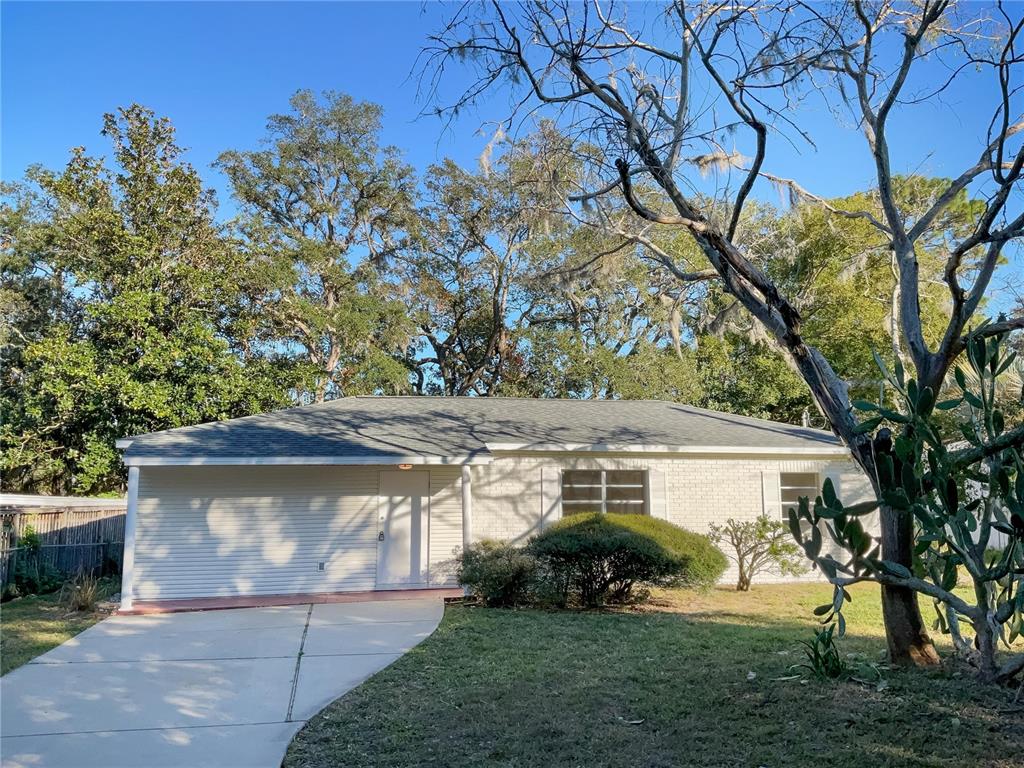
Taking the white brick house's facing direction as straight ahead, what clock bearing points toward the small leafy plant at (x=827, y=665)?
The small leafy plant is roughly at 11 o'clock from the white brick house.

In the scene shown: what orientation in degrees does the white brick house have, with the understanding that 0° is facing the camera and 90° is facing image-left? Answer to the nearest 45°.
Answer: approximately 0°

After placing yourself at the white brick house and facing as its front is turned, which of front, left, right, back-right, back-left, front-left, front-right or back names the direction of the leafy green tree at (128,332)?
back-right

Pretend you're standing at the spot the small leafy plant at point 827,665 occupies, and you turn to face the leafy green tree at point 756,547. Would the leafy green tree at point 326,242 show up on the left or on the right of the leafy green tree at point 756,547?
left

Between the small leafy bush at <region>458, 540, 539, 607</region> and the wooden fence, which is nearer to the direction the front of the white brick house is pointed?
the small leafy bush

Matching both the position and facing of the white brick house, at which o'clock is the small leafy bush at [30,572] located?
The small leafy bush is roughly at 3 o'clock from the white brick house.

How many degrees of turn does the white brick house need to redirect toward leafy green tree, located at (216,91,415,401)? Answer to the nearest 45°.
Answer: approximately 180°

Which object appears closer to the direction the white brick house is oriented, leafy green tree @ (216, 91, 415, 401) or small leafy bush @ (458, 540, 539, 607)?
the small leafy bush

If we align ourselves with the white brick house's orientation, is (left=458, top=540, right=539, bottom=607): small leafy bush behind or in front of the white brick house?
in front

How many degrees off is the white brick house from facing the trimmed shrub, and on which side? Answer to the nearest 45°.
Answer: approximately 45° to its left

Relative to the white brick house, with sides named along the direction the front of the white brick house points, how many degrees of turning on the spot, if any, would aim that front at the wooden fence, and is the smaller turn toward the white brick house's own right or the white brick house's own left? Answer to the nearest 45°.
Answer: approximately 90° to the white brick house's own right
